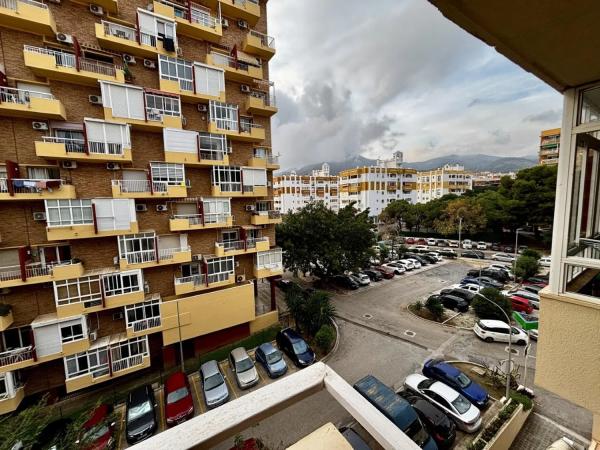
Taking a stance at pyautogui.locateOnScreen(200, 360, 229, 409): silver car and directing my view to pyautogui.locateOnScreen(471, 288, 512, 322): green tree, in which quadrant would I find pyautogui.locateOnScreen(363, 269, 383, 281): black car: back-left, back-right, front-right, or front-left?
front-left

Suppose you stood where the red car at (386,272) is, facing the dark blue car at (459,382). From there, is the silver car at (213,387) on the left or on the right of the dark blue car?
right

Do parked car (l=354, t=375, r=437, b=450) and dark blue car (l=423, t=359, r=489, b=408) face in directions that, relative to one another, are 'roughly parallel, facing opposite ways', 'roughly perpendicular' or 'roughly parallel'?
roughly parallel

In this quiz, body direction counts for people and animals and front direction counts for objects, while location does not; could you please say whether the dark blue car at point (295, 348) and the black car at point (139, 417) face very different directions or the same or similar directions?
same or similar directions

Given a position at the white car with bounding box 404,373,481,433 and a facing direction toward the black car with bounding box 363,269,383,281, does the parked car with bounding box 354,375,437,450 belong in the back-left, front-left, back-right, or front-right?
back-left

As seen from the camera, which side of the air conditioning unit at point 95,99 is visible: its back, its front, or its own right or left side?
front

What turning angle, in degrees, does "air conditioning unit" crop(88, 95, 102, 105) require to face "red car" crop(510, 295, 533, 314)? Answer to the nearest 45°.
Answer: approximately 45° to its left

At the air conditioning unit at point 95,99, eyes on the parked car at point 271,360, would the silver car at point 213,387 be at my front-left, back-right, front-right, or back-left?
front-right
